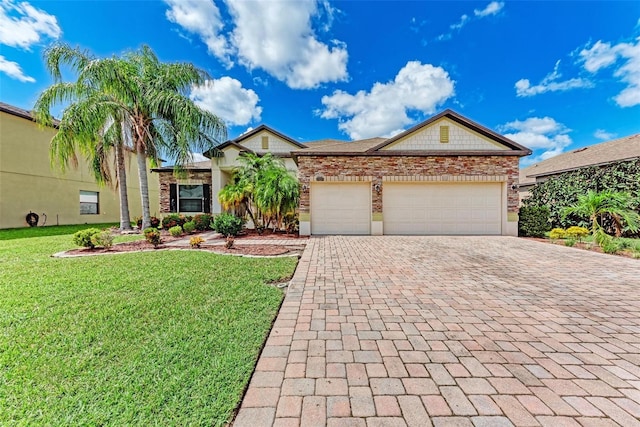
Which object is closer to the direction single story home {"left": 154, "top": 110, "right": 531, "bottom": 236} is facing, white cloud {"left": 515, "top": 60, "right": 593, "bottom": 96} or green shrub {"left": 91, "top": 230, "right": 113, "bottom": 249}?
the green shrub

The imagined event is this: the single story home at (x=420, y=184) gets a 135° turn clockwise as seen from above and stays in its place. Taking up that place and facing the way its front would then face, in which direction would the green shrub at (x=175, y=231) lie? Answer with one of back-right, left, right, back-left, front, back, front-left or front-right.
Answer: front-left

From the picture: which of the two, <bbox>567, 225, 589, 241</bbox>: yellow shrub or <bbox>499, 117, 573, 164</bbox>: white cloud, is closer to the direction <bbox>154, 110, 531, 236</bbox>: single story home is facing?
the yellow shrub

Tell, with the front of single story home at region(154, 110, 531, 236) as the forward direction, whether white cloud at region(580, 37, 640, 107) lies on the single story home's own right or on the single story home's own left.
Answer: on the single story home's own left

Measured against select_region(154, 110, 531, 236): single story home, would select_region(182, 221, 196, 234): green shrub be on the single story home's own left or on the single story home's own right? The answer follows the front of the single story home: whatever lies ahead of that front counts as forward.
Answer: on the single story home's own right

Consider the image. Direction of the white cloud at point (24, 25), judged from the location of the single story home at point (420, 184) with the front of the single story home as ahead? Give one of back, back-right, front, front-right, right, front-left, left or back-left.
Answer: right

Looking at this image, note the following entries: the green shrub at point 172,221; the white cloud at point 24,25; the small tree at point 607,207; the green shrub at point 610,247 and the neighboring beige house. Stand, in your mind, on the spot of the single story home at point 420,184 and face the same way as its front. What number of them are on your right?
3

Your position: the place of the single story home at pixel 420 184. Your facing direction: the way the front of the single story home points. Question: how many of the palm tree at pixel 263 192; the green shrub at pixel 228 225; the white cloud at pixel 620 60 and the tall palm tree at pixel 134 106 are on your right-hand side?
3

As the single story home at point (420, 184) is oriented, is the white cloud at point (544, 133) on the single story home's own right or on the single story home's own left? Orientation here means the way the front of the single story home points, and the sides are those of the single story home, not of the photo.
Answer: on the single story home's own left

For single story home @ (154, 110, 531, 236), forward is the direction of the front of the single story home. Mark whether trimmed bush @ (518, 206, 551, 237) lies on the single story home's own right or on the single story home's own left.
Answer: on the single story home's own left

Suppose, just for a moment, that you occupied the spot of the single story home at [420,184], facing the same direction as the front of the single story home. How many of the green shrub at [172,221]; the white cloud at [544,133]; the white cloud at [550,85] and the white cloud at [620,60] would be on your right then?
1

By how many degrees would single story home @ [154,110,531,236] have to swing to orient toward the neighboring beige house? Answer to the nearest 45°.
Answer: approximately 90° to its right

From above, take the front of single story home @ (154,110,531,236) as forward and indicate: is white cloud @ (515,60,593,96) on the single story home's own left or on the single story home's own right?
on the single story home's own left

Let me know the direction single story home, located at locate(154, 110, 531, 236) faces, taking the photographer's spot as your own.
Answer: facing the viewer
